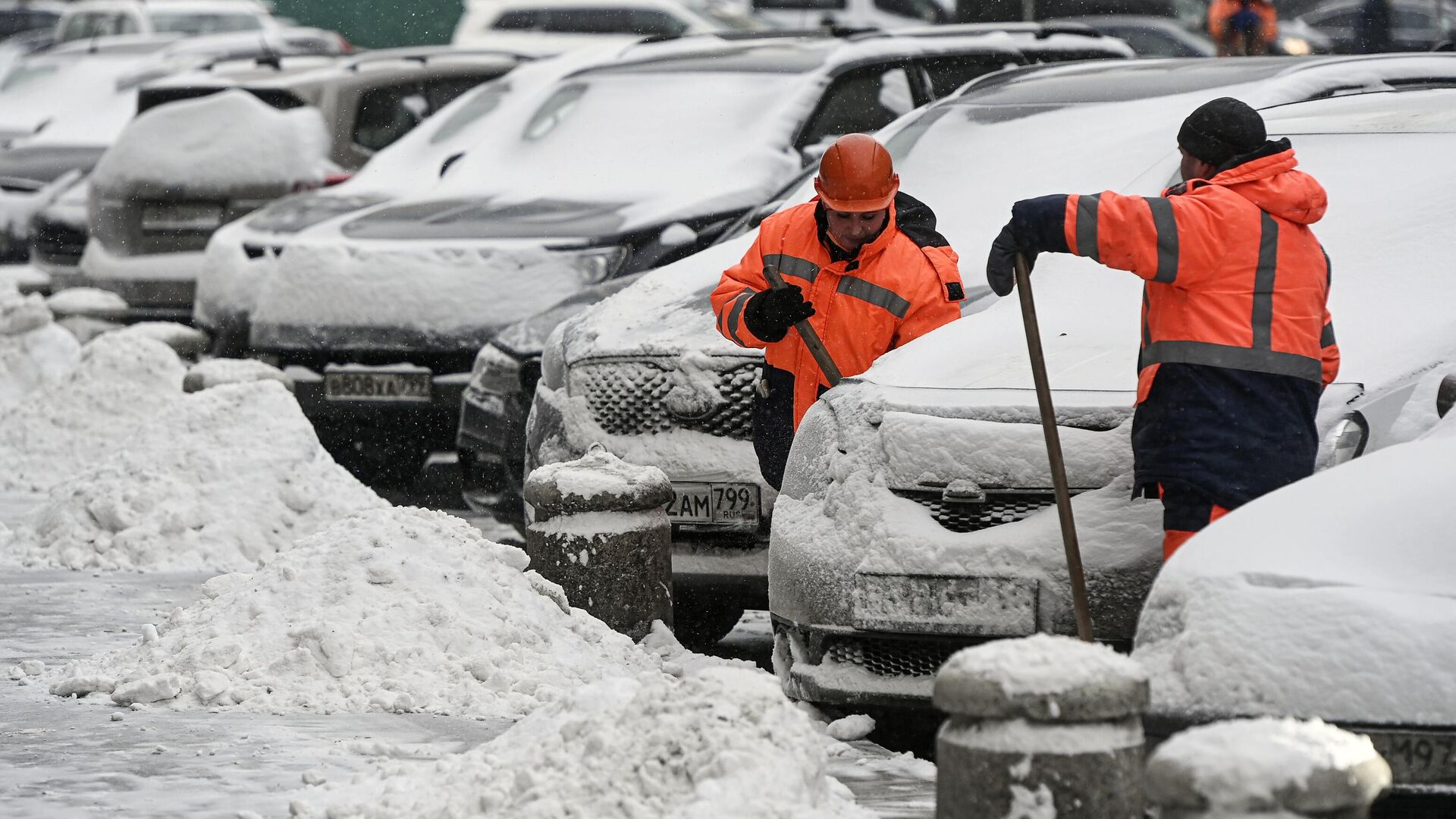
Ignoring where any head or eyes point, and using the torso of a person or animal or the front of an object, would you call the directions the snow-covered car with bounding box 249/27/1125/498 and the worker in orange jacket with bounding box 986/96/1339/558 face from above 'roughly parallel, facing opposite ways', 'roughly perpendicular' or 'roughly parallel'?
roughly perpendicular

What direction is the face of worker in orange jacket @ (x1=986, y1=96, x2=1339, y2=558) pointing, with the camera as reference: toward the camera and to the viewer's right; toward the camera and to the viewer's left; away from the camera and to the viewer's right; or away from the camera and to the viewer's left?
away from the camera and to the viewer's left

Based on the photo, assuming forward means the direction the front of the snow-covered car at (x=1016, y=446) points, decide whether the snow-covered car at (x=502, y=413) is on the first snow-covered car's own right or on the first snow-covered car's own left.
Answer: on the first snow-covered car's own right

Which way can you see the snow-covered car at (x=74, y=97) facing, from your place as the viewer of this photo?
facing the viewer and to the left of the viewer

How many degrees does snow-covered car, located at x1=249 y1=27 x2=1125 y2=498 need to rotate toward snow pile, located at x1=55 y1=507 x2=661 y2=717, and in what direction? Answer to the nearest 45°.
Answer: approximately 45° to its left

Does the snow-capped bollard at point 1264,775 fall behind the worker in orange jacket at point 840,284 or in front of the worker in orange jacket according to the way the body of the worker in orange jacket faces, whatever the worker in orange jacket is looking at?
in front

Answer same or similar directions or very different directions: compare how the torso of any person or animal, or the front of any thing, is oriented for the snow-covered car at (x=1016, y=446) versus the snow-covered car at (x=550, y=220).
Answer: same or similar directions

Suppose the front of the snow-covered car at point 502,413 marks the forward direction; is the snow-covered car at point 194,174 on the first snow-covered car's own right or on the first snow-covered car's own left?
on the first snow-covered car's own right

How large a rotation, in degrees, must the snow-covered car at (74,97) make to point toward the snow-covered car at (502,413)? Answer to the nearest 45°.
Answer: approximately 45° to its left

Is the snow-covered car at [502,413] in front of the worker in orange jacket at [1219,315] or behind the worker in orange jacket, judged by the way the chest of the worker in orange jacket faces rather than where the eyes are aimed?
in front

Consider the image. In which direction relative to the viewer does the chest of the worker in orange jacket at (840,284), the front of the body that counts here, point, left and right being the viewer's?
facing the viewer

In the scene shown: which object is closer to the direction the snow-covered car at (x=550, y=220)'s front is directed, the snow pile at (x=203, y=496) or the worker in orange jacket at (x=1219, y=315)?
the snow pile

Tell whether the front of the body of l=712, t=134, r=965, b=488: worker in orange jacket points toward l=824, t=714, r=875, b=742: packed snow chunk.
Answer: yes

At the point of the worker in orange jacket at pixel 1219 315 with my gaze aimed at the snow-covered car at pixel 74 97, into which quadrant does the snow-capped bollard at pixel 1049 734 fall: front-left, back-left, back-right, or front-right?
back-left
